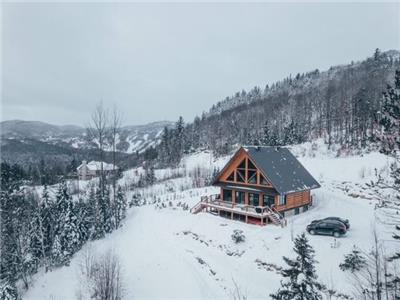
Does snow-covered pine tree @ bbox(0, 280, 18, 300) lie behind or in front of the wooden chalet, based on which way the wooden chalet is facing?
in front

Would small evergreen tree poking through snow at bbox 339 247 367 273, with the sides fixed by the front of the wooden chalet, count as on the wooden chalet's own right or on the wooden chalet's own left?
on the wooden chalet's own left

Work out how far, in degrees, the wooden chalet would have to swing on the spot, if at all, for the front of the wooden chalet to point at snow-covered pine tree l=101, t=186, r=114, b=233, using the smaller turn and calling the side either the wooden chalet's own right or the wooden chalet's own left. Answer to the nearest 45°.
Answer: approximately 45° to the wooden chalet's own right

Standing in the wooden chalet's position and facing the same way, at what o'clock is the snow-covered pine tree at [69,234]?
The snow-covered pine tree is roughly at 1 o'clock from the wooden chalet.

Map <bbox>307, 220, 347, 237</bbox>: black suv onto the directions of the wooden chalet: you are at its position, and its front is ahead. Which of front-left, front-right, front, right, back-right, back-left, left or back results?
left

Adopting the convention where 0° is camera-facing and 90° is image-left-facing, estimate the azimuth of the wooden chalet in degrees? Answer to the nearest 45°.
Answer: approximately 45°

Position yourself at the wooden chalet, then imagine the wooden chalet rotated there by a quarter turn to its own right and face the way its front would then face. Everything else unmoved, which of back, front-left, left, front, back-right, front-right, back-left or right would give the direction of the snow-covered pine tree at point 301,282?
back-left

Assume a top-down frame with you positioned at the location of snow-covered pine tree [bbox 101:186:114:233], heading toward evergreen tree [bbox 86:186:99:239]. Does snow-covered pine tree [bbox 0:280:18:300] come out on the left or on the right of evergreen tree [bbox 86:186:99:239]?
left

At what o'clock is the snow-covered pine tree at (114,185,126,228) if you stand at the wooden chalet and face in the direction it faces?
The snow-covered pine tree is roughly at 2 o'clock from the wooden chalet.

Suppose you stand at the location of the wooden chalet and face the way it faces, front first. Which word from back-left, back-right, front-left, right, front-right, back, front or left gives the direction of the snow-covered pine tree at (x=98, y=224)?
front-right

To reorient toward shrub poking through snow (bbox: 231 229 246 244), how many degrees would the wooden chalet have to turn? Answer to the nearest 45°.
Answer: approximately 45° to its left
